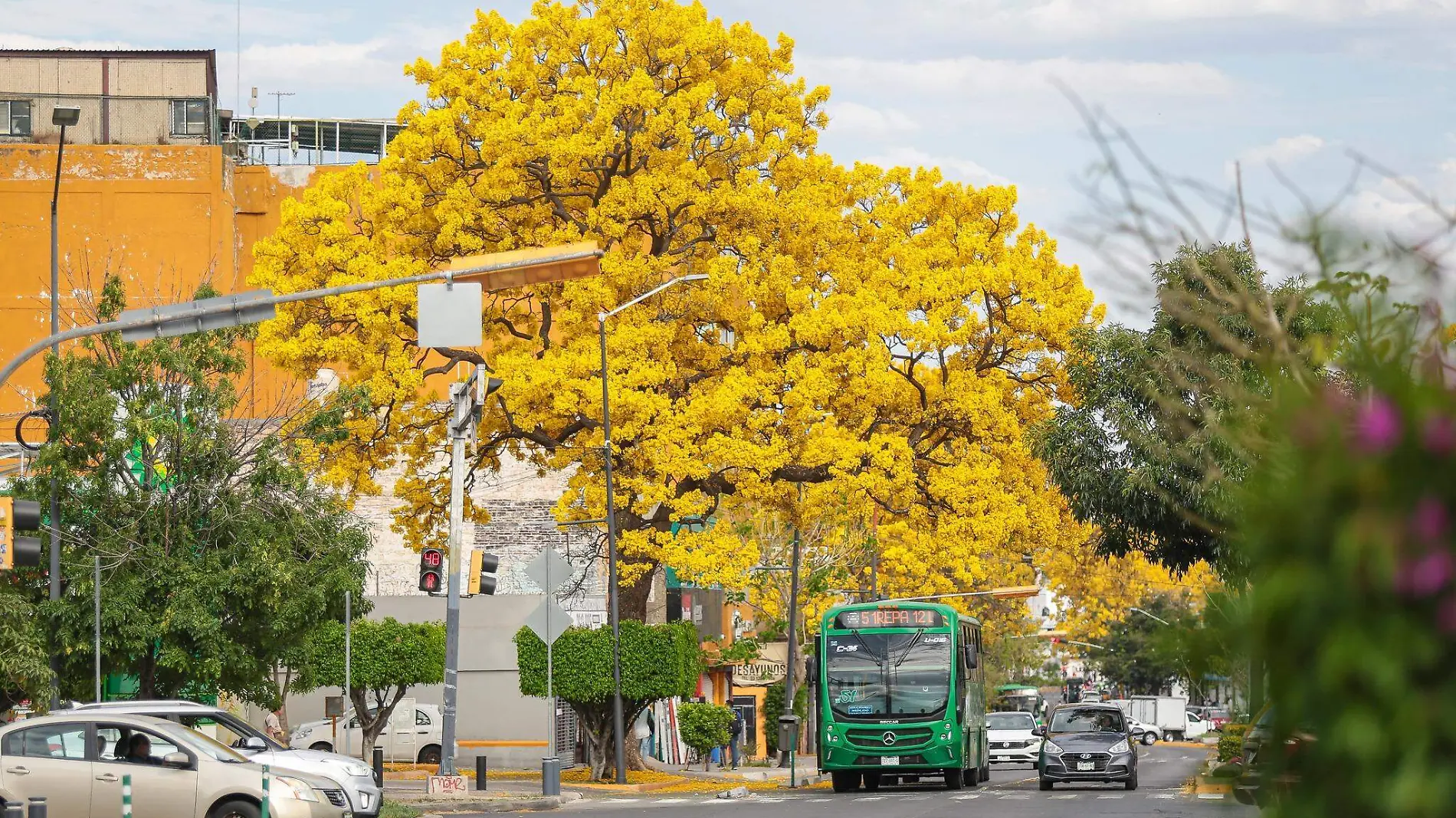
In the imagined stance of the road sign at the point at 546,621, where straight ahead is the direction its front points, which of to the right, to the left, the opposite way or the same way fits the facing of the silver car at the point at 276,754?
to the right

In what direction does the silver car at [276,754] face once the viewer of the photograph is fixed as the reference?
facing to the right of the viewer

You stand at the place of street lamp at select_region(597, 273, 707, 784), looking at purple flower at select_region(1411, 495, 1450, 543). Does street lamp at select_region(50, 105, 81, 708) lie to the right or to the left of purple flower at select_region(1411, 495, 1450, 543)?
right

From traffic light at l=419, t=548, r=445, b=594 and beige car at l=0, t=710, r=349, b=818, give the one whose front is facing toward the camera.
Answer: the traffic light

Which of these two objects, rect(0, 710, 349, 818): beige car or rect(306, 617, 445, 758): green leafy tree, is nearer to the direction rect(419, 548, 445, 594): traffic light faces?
the beige car

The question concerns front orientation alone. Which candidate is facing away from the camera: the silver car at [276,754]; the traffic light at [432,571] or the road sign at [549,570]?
the road sign

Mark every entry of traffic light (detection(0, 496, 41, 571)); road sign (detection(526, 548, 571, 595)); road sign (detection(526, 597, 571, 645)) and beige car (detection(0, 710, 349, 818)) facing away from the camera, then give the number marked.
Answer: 2

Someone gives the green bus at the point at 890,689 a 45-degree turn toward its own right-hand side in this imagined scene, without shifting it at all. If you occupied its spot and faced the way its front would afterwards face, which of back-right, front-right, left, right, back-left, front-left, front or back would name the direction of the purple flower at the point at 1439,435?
front-left

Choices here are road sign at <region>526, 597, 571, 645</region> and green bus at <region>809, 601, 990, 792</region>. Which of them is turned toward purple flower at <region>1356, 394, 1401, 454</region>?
the green bus

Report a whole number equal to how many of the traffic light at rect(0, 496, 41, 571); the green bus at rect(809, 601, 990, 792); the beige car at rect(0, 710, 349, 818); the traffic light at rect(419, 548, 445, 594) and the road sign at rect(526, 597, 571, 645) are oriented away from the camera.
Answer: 1

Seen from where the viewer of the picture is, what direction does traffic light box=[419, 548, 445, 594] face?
facing the viewer

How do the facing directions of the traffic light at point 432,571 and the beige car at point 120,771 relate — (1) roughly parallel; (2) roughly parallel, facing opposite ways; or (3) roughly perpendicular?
roughly perpendicular

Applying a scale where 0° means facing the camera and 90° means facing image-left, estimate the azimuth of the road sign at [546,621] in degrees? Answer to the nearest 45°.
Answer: approximately 180°

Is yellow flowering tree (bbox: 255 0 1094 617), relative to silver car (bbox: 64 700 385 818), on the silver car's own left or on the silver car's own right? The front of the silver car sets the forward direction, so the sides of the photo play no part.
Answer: on the silver car's own left

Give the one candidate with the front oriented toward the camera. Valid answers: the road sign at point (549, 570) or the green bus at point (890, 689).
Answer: the green bus

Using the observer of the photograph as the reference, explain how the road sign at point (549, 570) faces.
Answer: facing away from the viewer

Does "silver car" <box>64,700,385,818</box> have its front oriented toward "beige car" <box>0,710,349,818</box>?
no

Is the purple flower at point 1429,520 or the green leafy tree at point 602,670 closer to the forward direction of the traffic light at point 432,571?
the purple flower

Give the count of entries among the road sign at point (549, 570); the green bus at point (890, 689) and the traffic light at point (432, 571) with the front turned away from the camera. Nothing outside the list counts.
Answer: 1
